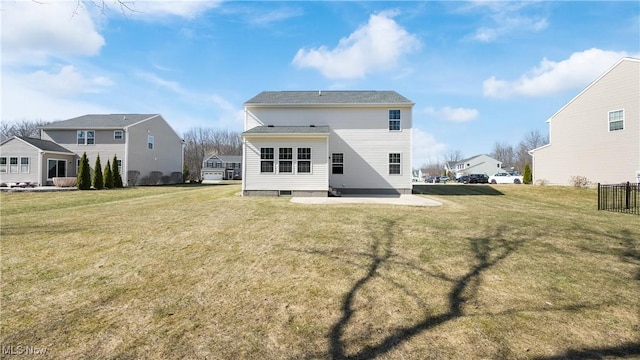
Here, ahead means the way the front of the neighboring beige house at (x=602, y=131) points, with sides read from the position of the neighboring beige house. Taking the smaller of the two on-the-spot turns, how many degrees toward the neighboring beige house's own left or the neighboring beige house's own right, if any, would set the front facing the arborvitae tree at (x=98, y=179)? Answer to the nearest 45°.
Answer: approximately 90° to the neighboring beige house's own left

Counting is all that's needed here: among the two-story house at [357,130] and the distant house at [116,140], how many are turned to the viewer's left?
0

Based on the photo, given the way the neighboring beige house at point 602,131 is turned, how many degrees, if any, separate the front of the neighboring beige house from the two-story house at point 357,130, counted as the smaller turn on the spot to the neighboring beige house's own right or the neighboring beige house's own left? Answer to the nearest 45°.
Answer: approximately 90° to the neighboring beige house's own left

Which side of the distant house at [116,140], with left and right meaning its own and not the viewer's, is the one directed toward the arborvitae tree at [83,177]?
back

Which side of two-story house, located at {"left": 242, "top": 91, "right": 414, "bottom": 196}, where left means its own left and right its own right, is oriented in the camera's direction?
back

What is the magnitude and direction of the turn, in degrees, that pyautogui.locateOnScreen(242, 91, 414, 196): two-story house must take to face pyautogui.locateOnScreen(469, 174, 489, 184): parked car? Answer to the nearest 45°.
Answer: approximately 45° to its right

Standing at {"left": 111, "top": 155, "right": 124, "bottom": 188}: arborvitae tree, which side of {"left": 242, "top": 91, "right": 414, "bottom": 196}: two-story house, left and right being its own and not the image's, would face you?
left

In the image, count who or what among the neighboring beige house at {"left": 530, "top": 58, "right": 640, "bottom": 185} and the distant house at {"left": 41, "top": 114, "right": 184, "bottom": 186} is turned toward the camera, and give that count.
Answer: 0

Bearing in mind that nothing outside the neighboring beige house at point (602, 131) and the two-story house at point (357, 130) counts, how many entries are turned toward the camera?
0

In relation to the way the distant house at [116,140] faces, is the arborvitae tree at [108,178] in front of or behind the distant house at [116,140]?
behind

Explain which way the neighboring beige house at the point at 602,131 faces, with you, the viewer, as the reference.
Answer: facing away from the viewer and to the left of the viewer

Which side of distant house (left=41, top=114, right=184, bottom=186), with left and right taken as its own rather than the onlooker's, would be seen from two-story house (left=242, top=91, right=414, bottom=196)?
right

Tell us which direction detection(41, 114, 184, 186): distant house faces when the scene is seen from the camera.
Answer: facing away from the viewer and to the right of the viewer

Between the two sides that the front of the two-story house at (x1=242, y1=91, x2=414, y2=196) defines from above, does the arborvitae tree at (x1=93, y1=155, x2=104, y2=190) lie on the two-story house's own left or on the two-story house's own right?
on the two-story house's own left
